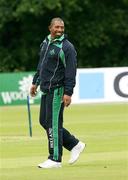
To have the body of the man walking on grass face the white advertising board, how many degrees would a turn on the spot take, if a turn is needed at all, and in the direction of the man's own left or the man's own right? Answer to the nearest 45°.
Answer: approximately 135° to the man's own right

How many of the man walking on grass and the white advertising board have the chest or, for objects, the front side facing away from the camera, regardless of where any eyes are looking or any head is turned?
0

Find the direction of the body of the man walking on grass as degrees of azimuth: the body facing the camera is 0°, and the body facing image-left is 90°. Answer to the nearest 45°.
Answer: approximately 45°

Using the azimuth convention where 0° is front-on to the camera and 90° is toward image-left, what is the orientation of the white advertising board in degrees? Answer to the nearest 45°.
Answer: approximately 0°

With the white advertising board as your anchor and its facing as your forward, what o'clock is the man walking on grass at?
The man walking on grass is roughly at 12 o'clock from the white advertising board.
